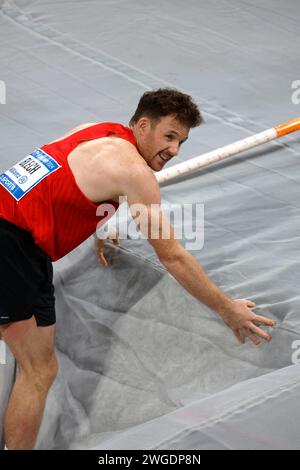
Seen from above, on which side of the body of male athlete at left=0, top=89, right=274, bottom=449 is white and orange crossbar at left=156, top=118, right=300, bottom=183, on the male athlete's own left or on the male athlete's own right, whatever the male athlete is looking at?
on the male athlete's own left

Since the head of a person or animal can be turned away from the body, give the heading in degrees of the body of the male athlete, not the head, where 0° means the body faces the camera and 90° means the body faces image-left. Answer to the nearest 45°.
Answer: approximately 270°
